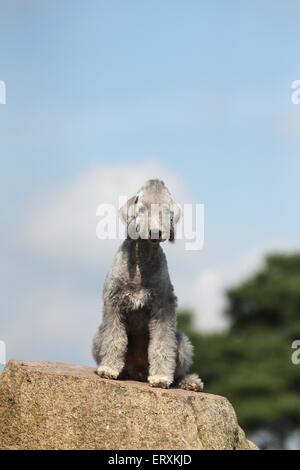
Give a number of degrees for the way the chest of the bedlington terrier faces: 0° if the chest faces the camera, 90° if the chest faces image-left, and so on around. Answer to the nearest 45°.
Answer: approximately 0°
